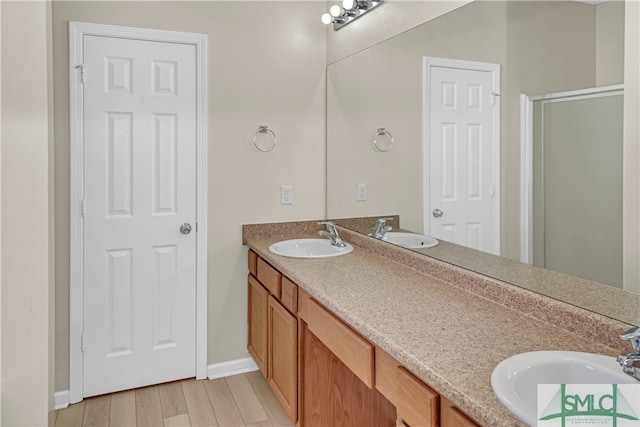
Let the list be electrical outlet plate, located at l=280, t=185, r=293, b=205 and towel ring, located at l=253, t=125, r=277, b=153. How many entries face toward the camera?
2

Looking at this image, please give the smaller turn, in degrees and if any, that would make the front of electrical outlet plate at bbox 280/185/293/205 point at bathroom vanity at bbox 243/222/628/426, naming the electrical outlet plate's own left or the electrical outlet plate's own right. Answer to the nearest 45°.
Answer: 0° — it already faces it

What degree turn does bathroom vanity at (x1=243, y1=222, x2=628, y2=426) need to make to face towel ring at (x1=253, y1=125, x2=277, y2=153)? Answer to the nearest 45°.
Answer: approximately 90° to its right

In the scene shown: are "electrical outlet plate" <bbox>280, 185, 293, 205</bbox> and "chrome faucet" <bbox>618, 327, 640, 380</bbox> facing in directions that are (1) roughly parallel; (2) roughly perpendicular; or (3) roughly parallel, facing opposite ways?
roughly perpendicular

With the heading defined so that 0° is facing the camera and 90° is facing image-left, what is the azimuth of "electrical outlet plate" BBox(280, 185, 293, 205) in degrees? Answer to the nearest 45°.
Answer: approximately 0°

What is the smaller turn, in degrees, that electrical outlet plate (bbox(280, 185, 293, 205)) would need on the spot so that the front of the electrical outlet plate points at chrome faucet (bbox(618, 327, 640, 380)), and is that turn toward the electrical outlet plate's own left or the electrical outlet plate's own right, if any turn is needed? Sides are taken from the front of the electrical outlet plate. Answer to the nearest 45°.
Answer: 0° — it already faces it

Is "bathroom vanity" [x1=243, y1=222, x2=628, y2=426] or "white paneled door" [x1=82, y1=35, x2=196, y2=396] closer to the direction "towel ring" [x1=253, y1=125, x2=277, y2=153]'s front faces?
the bathroom vanity

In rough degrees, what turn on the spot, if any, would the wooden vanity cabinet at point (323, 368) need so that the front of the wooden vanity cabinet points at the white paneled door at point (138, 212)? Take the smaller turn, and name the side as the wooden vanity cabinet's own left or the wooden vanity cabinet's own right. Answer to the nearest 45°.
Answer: approximately 90° to the wooden vanity cabinet's own right

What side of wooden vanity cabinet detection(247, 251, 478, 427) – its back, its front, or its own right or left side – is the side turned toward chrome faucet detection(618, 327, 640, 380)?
left

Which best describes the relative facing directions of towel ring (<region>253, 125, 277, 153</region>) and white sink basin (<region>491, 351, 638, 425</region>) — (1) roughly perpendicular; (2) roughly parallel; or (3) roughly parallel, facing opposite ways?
roughly perpendicular
